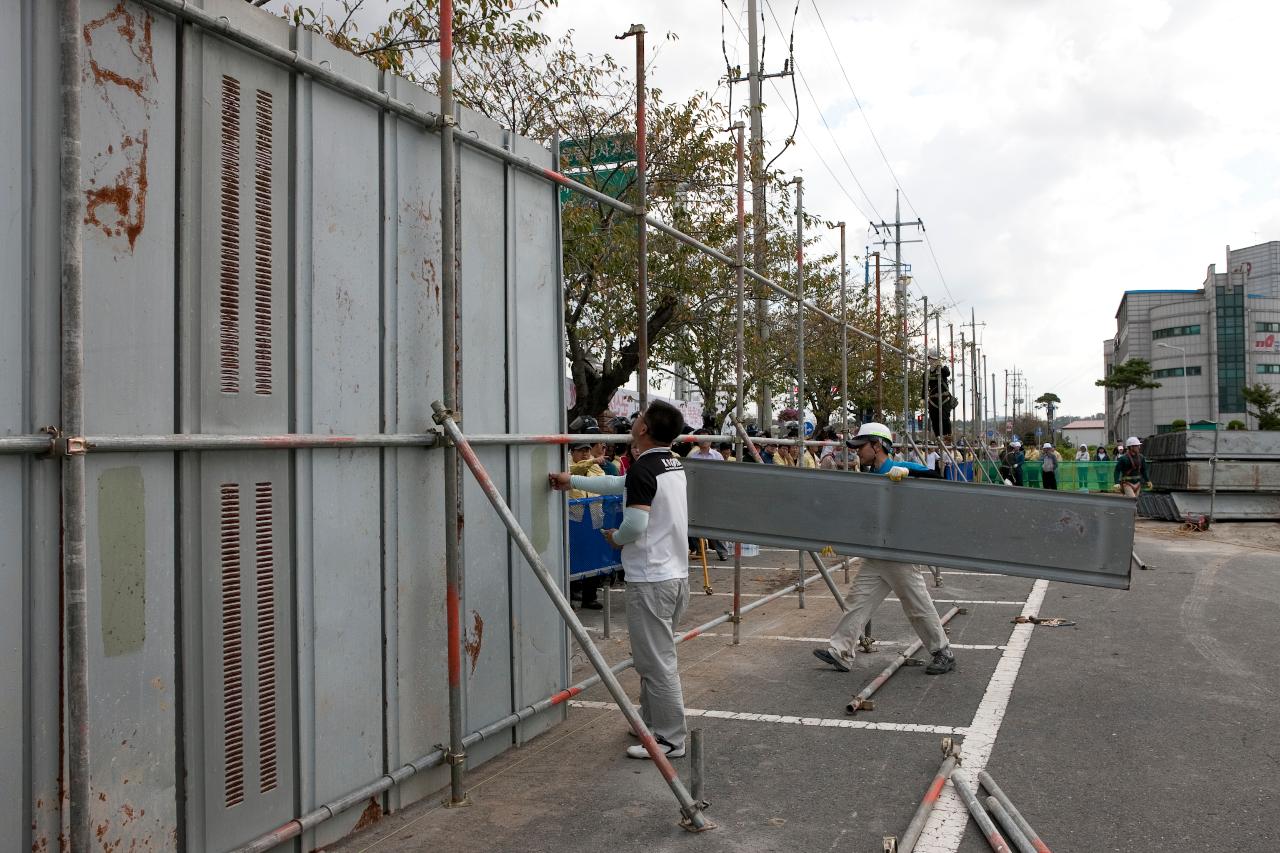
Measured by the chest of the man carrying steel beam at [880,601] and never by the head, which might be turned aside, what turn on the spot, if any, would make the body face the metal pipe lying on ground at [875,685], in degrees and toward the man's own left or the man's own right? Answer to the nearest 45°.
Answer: approximately 90° to the man's own left

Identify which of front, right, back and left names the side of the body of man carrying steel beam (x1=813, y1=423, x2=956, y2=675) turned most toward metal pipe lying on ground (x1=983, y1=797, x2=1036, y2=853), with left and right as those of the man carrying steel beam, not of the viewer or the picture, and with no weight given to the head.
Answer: left

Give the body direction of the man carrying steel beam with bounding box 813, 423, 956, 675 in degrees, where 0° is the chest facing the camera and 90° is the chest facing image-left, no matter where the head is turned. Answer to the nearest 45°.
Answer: approximately 90°

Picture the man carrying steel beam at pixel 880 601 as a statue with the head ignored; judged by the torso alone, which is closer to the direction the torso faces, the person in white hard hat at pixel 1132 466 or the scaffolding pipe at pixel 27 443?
the scaffolding pipe

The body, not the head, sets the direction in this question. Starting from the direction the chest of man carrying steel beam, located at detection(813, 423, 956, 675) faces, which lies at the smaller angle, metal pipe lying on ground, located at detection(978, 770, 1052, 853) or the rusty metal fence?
the rusty metal fence

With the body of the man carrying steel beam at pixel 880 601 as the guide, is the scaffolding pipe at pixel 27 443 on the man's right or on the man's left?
on the man's left

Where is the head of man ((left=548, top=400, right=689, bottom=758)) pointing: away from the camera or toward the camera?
away from the camera

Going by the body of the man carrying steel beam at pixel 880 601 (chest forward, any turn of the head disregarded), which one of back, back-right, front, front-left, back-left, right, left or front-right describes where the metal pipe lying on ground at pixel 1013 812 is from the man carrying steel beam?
left

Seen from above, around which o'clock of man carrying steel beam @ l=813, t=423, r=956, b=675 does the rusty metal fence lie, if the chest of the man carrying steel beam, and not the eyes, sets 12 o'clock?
The rusty metal fence is roughly at 10 o'clock from the man carrying steel beam.

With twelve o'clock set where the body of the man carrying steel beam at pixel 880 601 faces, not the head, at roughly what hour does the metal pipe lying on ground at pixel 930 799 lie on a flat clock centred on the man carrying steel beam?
The metal pipe lying on ground is roughly at 9 o'clock from the man carrying steel beam.

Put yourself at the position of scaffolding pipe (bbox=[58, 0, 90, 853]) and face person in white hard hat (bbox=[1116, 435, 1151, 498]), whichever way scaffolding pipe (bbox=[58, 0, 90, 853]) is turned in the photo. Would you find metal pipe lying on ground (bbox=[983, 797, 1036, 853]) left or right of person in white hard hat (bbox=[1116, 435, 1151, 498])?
right
